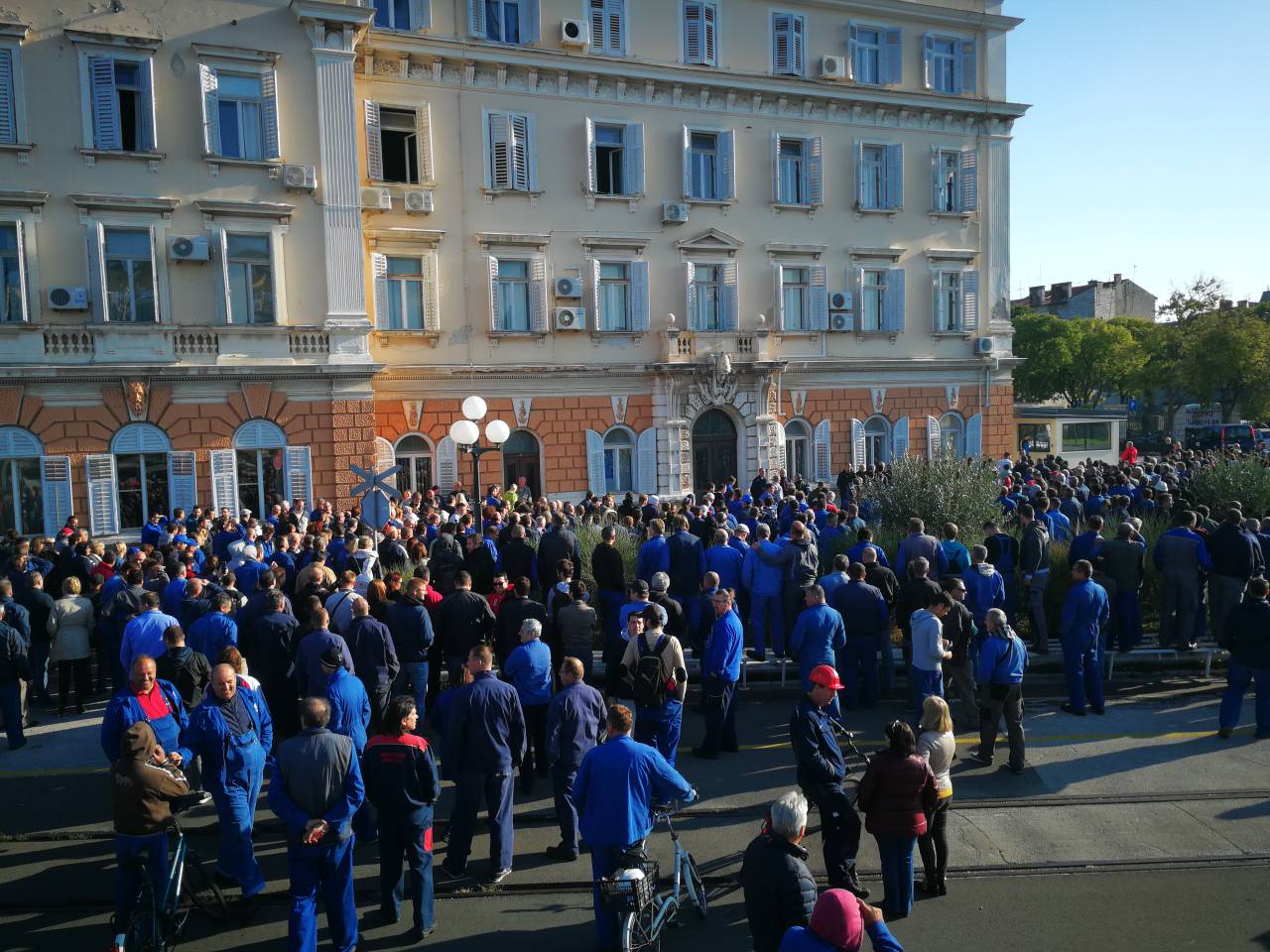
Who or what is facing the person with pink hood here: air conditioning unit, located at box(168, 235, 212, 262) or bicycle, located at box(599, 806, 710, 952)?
the air conditioning unit

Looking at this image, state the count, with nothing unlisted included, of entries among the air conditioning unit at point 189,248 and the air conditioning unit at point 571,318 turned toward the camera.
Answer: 2

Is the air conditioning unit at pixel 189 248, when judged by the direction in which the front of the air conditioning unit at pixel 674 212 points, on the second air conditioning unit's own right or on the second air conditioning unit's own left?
on the second air conditioning unit's own right

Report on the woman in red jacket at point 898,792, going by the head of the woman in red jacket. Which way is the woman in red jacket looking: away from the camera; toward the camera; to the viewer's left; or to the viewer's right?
away from the camera

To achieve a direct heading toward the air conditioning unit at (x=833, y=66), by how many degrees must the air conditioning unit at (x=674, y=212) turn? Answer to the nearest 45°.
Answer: approximately 135° to its left

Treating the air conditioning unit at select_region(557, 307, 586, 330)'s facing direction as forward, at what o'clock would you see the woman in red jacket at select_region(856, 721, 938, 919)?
The woman in red jacket is roughly at 12 o'clock from the air conditioning unit.

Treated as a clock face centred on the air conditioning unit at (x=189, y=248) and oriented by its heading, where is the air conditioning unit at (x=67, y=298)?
the air conditioning unit at (x=67, y=298) is roughly at 3 o'clock from the air conditioning unit at (x=189, y=248).

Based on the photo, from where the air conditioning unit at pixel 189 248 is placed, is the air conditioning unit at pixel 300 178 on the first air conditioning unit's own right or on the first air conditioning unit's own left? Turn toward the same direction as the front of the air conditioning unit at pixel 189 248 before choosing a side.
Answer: on the first air conditioning unit's own left

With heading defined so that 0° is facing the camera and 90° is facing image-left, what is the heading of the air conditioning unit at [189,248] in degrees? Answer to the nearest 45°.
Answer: approximately 0°

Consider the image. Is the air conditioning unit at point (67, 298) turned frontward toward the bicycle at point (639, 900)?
yes

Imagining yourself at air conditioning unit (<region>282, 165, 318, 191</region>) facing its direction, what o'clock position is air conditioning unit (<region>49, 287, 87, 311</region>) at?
air conditioning unit (<region>49, 287, 87, 311</region>) is roughly at 3 o'clock from air conditioning unit (<region>282, 165, 318, 191</region>).

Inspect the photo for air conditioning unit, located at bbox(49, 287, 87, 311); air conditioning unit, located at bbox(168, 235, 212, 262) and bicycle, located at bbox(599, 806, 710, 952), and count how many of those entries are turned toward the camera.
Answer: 2

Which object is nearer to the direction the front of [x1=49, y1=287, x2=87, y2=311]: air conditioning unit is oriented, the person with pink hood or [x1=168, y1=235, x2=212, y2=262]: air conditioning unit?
the person with pink hood

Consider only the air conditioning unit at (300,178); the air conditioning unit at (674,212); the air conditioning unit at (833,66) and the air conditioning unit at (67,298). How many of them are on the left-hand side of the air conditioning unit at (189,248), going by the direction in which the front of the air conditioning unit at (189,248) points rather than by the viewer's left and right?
3

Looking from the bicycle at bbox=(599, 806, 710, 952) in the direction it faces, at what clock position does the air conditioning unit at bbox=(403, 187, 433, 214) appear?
The air conditioning unit is roughly at 10 o'clock from the bicycle.

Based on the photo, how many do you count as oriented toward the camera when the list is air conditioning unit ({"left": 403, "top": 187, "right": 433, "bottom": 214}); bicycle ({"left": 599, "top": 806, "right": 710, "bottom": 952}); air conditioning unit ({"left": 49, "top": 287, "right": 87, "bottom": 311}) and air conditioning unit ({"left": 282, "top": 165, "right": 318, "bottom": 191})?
3
